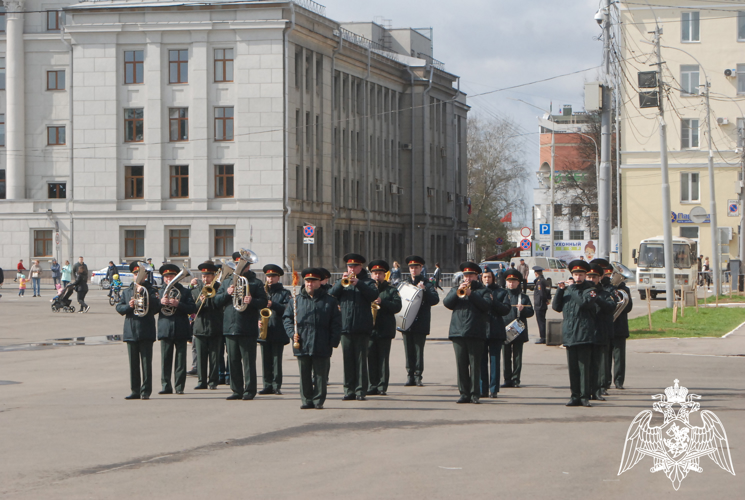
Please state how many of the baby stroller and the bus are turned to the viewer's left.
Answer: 1

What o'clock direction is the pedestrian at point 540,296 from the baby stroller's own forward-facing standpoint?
The pedestrian is roughly at 8 o'clock from the baby stroller.

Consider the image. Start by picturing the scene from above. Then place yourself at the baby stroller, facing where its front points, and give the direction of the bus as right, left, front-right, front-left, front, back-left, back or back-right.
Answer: back

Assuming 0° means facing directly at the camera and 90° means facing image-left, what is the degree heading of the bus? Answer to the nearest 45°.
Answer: approximately 0°

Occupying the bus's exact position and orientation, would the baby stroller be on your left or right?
on your right

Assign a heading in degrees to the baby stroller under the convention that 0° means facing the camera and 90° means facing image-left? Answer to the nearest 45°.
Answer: approximately 90°

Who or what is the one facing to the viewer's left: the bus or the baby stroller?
the baby stroller

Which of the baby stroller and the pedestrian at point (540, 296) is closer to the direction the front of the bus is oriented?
the pedestrian

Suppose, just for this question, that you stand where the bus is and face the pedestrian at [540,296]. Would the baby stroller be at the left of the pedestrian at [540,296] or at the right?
right

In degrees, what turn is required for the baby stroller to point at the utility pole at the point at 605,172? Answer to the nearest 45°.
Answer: approximately 135° to its left
